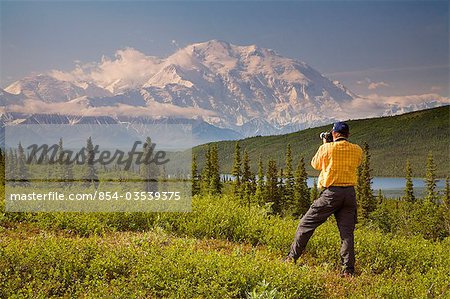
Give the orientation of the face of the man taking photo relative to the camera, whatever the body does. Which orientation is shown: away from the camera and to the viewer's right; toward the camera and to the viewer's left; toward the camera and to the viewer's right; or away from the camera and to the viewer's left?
away from the camera and to the viewer's left

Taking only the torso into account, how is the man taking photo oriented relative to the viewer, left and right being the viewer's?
facing away from the viewer and to the left of the viewer
